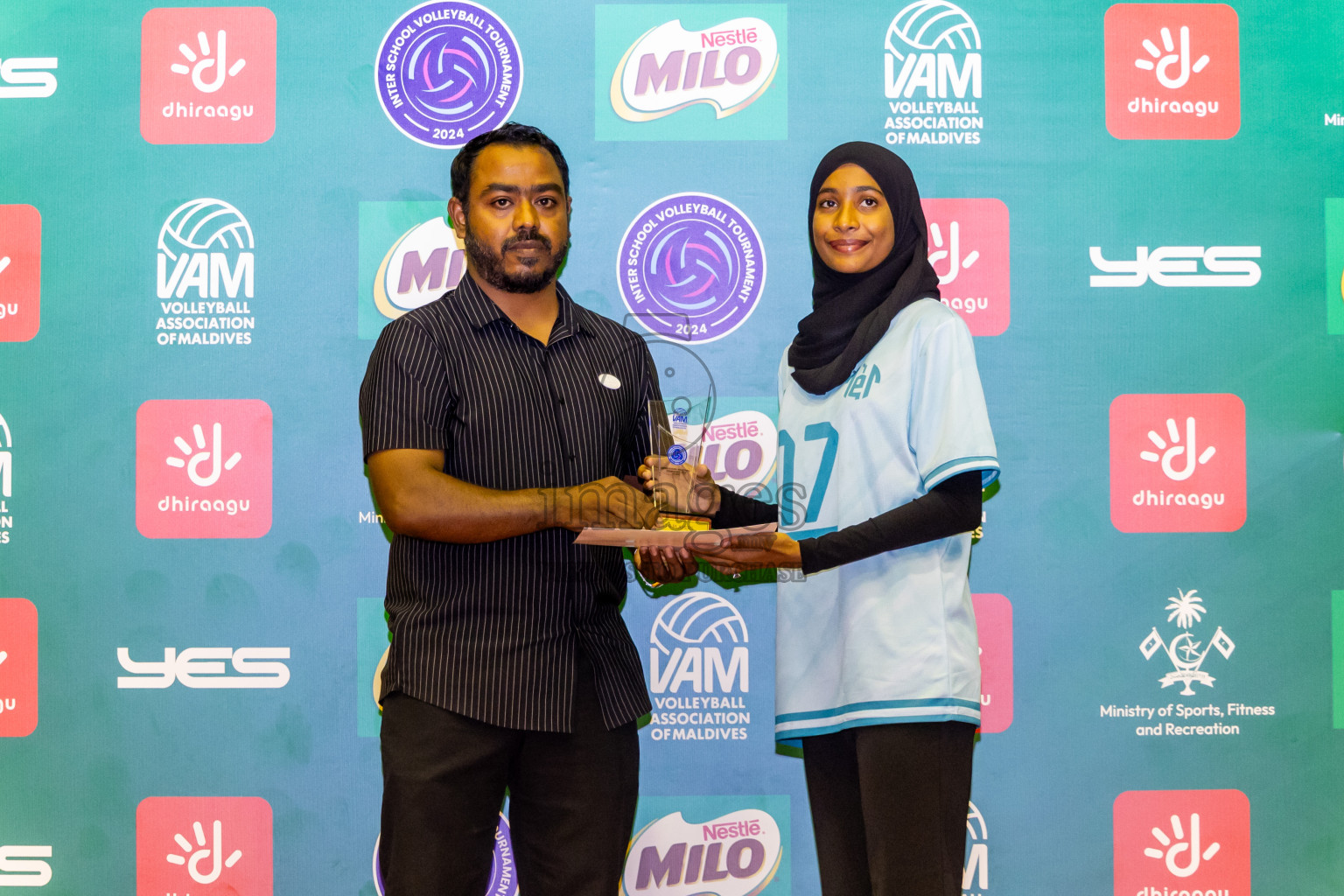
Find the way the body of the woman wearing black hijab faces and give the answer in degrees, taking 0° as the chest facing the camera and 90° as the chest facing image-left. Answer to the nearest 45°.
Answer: approximately 45°
